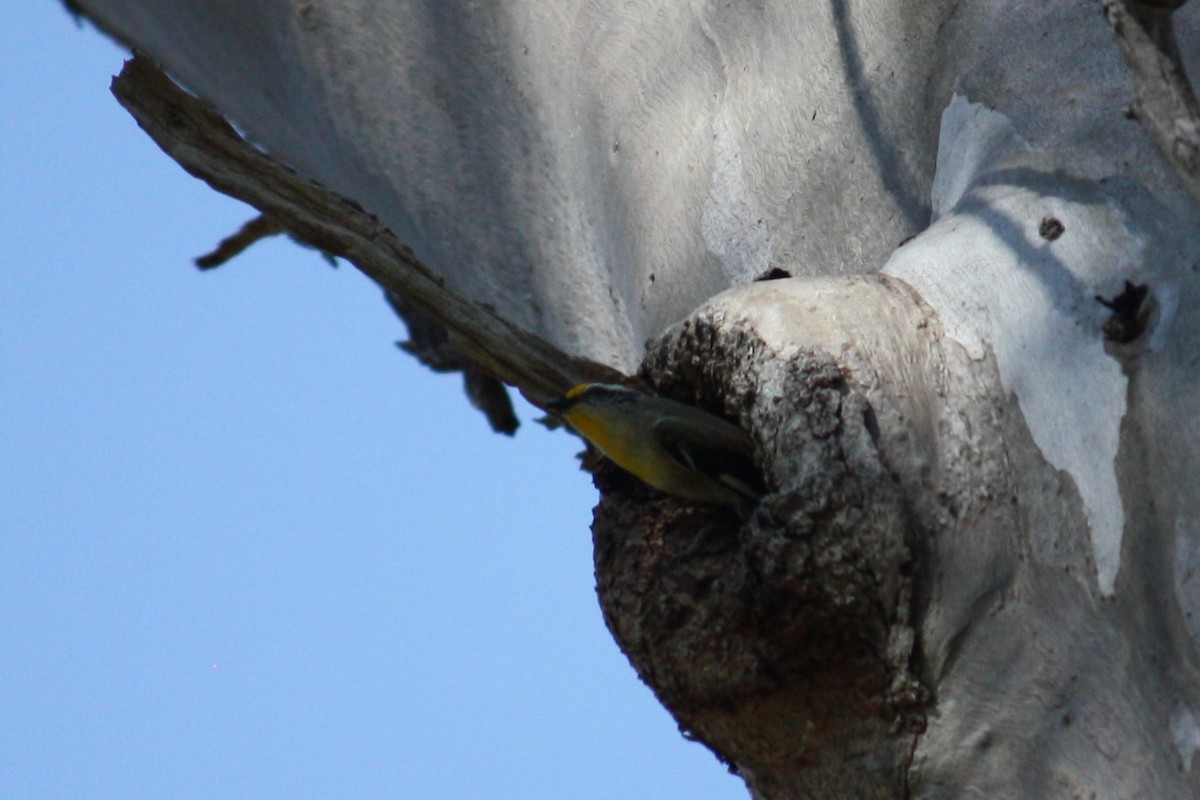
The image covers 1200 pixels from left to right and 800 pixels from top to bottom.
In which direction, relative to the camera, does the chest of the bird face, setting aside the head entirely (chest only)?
to the viewer's left
